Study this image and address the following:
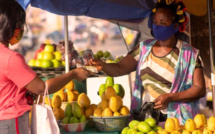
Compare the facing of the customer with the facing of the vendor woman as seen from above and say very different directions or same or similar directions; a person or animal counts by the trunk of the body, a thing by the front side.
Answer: very different directions

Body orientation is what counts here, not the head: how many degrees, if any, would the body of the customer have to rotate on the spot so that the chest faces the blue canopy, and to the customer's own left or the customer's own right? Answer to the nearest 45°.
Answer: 0° — they already face it

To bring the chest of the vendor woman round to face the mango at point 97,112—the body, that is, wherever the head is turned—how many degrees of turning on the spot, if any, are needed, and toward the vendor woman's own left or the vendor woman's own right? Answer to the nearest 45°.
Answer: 0° — they already face it

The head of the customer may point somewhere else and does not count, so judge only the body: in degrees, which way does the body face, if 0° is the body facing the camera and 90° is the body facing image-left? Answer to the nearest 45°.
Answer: approximately 225°

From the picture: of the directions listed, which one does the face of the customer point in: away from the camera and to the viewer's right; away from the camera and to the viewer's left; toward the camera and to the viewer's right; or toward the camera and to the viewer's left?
away from the camera and to the viewer's right
